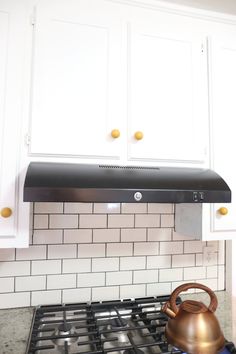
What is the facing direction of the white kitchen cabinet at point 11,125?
toward the camera

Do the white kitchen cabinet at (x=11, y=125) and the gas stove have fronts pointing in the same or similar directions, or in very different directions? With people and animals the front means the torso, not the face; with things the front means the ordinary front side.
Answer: same or similar directions

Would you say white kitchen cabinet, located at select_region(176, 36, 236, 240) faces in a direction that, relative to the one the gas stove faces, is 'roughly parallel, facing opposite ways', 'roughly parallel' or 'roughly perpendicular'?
roughly parallel

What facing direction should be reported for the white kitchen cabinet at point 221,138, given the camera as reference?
facing the viewer

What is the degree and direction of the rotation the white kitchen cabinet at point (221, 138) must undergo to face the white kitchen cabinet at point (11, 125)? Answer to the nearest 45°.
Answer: approximately 45° to its right

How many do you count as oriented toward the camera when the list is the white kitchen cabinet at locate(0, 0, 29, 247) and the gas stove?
2

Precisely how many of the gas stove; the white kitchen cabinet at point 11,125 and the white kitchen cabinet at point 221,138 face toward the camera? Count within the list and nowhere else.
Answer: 3

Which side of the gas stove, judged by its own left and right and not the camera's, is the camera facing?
front

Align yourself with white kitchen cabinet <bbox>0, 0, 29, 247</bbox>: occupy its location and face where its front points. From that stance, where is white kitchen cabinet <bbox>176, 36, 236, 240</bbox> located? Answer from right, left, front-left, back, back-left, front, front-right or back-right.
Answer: left
